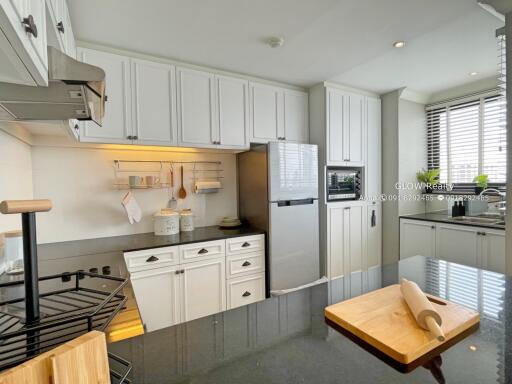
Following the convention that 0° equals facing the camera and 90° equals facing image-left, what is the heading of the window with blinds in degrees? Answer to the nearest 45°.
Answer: approximately 45°

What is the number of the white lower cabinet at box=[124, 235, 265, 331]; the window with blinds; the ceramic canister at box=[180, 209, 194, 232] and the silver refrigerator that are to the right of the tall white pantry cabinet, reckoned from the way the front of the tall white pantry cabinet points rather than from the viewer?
3

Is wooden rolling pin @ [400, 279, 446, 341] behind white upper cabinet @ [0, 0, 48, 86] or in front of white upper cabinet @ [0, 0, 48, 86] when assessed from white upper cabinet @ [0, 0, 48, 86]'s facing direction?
in front

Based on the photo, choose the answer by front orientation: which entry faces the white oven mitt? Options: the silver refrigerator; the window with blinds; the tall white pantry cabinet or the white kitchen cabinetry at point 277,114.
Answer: the window with blinds

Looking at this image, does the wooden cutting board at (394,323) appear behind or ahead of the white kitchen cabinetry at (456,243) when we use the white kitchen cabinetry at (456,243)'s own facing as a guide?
ahead

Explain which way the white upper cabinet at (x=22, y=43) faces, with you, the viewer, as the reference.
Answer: facing to the right of the viewer

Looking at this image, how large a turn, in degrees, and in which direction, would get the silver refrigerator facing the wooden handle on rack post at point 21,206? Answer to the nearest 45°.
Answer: approximately 45° to its right

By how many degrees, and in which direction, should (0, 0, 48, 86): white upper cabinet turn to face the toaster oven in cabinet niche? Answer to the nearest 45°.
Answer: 0° — it already faces it

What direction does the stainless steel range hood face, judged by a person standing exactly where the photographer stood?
facing to the right of the viewer

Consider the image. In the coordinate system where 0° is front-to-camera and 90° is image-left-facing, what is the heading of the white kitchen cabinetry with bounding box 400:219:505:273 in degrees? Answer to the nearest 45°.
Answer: approximately 45°

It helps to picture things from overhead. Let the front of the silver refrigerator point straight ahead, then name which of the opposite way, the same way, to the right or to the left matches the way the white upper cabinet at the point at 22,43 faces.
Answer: to the left

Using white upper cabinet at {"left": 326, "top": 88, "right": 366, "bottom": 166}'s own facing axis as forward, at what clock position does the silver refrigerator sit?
The silver refrigerator is roughly at 3 o'clock from the white upper cabinet.
